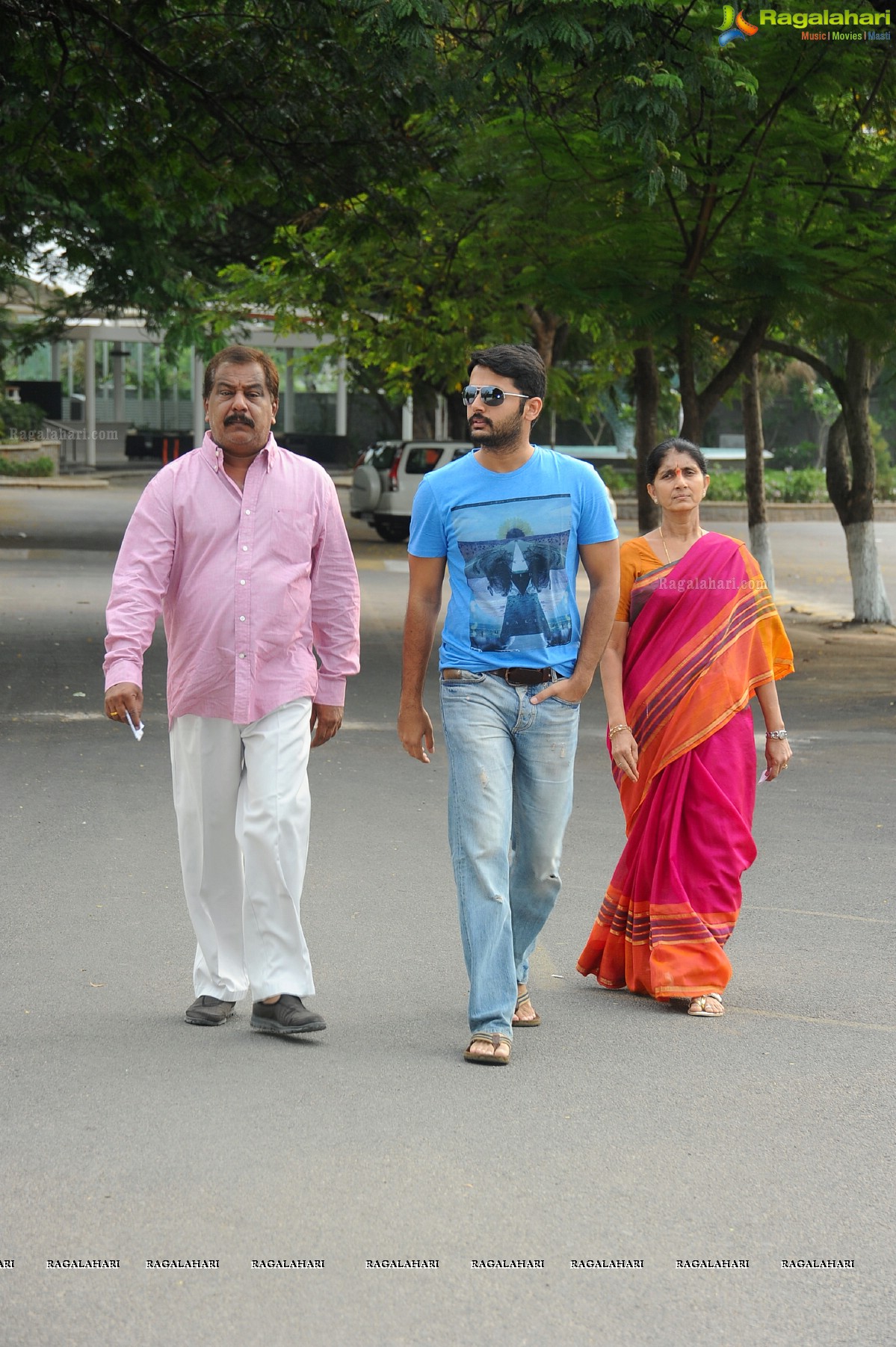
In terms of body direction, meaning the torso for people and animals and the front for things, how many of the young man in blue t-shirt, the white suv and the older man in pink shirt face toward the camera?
2

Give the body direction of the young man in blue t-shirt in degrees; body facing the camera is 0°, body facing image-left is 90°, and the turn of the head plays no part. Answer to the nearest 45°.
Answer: approximately 0°

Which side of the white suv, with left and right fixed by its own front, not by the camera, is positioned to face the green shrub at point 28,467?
left

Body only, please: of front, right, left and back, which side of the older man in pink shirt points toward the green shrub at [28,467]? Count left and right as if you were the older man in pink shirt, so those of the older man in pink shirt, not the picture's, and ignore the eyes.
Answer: back

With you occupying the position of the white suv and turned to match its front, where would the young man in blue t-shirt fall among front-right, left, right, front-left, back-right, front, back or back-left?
back-right

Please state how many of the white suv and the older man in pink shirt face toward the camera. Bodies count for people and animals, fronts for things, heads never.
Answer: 1

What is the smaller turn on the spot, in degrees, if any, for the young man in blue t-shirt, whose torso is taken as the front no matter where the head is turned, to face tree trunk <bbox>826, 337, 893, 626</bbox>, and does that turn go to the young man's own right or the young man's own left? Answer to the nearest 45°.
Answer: approximately 180°

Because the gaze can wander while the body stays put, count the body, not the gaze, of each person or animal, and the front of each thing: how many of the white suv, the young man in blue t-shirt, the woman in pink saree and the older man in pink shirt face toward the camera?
3

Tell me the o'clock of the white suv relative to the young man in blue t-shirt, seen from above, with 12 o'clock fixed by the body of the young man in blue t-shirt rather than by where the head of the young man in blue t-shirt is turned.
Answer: The white suv is roughly at 6 o'clock from the young man in blue t-shirt.

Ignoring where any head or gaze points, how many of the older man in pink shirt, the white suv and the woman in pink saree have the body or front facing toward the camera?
2
